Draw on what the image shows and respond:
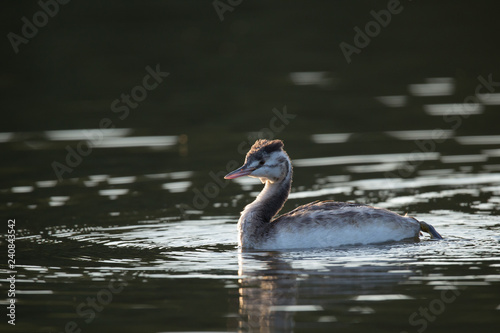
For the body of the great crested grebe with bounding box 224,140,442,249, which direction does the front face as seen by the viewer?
to the viewer's left
